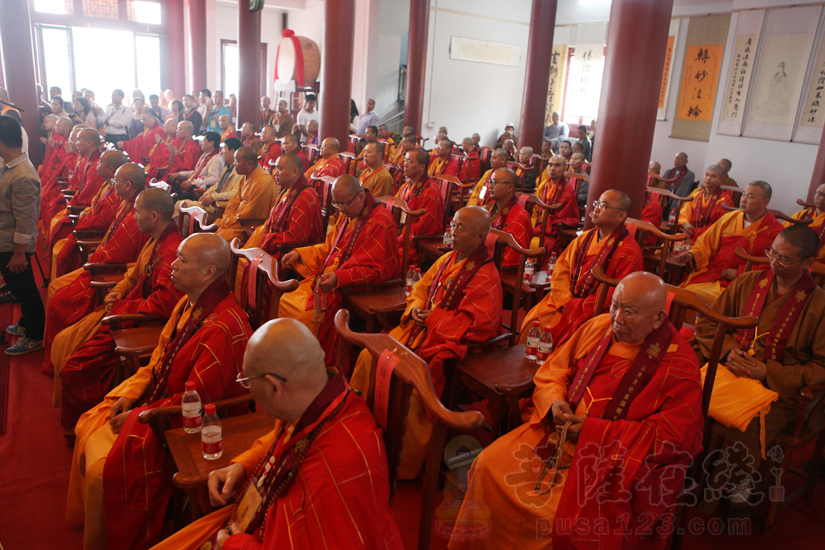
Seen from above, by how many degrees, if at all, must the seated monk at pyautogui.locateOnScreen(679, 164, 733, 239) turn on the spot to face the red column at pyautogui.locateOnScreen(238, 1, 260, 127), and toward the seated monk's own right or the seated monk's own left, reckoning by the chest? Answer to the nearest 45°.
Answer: approximately 45° to the seated monk's own right

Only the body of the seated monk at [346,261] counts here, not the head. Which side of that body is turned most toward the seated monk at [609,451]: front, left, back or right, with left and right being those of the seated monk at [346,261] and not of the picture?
left

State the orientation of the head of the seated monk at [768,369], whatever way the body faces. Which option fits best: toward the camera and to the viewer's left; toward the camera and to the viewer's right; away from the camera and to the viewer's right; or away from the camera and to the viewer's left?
toward the camera and to the viewer's left

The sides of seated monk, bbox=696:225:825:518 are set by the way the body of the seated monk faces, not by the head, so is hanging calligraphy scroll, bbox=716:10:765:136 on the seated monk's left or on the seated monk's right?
on the seated monk's right

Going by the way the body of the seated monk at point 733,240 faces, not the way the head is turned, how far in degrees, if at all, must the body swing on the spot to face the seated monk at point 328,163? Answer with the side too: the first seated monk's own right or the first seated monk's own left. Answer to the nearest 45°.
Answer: approximately 45° to the first seated monk's own right

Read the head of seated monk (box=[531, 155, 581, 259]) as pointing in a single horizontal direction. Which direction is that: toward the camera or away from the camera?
toward the camera

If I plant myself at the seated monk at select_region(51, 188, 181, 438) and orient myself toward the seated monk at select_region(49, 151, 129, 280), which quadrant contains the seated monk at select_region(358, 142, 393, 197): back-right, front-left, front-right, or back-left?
front-right

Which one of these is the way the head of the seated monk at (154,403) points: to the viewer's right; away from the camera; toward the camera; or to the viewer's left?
to the viewer's left

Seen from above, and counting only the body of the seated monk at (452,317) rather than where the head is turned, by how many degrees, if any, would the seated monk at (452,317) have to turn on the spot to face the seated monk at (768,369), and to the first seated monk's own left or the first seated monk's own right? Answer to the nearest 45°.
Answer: approximately 135° to the first seated monk's own left

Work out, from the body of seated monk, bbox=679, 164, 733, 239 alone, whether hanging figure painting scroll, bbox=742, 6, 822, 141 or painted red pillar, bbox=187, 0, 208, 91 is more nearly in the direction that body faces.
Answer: the painted red pillar

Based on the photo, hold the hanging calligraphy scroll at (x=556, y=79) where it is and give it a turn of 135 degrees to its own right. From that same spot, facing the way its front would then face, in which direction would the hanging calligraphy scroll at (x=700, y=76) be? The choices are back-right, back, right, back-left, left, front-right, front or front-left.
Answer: back-right

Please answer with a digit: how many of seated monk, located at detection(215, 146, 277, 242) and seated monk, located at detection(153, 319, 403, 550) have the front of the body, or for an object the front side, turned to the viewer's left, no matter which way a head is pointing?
2

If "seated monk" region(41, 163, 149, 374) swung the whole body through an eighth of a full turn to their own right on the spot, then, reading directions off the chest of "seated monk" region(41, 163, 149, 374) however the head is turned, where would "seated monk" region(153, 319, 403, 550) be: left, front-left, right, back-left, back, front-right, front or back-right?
back-left
